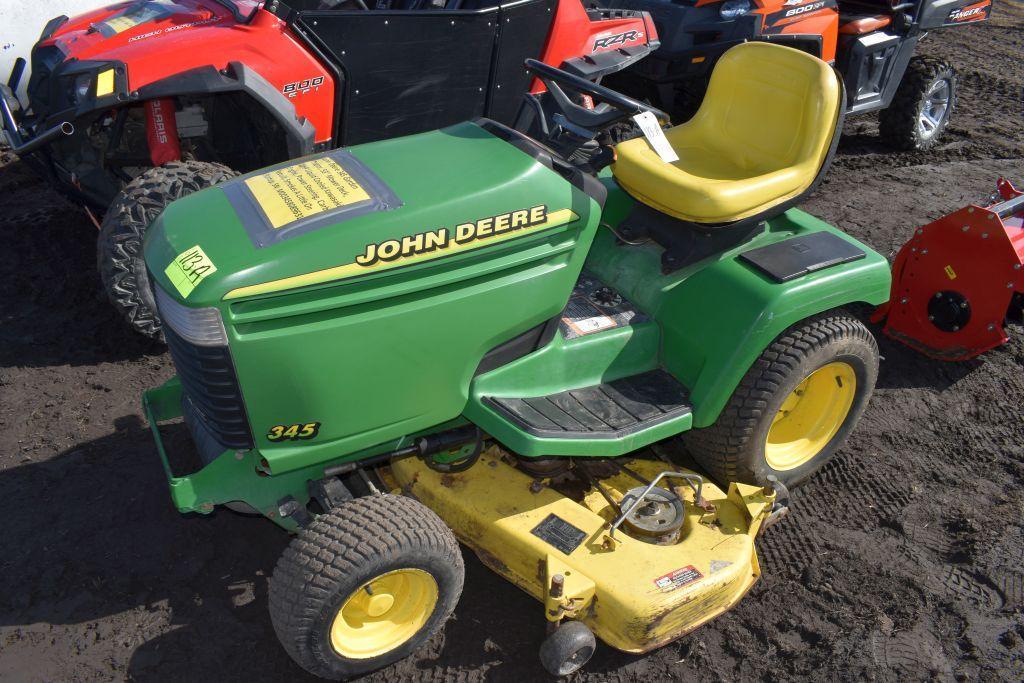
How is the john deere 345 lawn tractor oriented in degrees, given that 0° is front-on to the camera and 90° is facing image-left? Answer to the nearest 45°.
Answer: approximately 45°

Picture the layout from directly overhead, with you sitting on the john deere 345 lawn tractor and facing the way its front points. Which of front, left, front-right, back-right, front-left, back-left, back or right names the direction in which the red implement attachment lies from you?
back
